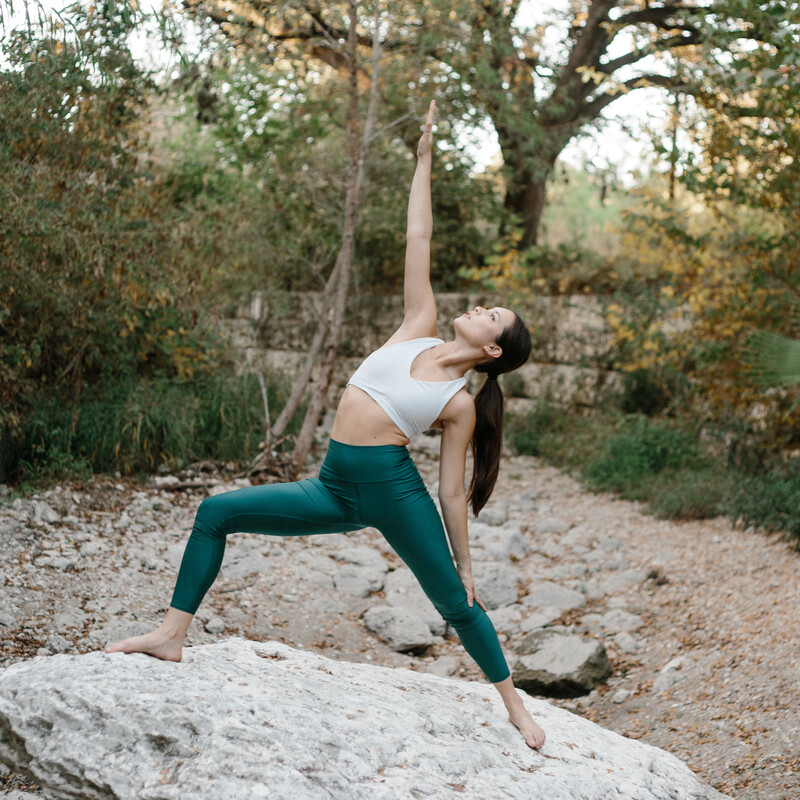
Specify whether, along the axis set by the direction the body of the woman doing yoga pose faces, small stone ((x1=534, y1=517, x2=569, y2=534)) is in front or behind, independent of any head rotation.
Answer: behind

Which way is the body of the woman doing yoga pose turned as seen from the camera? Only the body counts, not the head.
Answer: toward the camera

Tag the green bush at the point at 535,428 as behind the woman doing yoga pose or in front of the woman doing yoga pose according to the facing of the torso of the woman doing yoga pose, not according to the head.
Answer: behind

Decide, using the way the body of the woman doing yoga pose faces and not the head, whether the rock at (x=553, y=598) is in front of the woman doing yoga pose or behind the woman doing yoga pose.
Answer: behind

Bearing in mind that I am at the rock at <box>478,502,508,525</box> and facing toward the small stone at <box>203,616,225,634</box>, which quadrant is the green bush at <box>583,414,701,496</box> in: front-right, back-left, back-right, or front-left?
back-left

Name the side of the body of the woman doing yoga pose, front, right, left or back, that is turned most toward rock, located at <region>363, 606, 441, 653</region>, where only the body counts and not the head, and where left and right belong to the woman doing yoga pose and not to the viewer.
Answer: back

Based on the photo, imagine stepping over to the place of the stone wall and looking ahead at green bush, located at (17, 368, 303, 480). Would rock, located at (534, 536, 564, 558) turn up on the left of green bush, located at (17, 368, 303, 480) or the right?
left

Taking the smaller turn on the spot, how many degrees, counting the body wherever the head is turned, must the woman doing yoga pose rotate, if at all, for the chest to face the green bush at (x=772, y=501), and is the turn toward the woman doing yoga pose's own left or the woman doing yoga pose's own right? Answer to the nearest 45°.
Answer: approximately 135° to the woman doing yoga pose's own left

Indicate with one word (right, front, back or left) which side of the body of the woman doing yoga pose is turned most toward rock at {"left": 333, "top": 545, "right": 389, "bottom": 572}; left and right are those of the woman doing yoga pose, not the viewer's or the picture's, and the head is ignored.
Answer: back

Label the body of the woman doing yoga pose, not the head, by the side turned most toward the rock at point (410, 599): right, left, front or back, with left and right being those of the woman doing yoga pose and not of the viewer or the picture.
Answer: back

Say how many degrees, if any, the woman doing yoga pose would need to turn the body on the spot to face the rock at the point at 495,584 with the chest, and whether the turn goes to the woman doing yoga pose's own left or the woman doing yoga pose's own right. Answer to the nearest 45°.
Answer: approximately 180°
